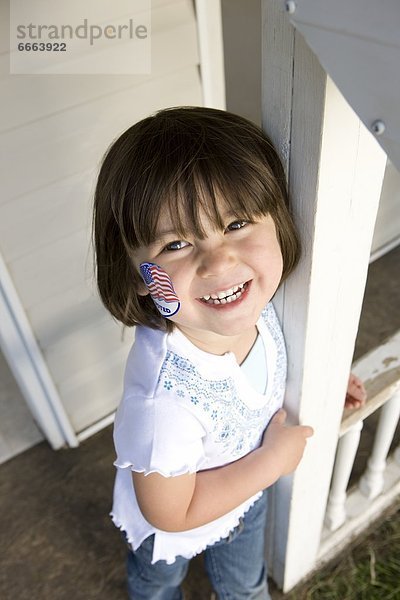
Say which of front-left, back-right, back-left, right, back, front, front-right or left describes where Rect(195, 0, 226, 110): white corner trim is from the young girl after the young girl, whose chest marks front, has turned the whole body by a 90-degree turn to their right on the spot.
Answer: back-right

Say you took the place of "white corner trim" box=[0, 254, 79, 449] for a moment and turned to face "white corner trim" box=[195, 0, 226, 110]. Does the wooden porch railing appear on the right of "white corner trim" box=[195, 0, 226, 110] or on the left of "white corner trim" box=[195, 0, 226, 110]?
right

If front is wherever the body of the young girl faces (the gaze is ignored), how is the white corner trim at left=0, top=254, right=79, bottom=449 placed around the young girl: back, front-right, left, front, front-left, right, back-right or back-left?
back

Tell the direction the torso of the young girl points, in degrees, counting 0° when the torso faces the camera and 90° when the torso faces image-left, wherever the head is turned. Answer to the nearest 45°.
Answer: approximately 315°
